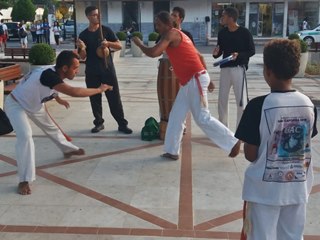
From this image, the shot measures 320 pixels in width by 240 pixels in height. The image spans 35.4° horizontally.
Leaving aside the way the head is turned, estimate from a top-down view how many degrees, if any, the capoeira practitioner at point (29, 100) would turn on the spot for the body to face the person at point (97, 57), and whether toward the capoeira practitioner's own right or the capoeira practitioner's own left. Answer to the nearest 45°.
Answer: approximately 90° to the capoeira practitioner's own left

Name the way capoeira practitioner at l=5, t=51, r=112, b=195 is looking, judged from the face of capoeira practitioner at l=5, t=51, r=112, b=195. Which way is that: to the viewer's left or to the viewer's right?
to the viewer's right

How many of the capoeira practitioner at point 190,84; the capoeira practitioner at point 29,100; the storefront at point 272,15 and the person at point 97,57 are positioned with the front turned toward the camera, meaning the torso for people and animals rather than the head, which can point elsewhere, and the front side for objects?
2

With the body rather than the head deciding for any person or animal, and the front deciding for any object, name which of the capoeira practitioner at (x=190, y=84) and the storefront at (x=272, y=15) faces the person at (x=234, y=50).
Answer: the storefront

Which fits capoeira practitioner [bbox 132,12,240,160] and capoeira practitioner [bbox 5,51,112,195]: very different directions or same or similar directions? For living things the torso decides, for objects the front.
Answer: very different directions

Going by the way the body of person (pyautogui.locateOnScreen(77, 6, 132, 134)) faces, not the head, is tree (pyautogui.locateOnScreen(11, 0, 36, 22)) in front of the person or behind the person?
behind

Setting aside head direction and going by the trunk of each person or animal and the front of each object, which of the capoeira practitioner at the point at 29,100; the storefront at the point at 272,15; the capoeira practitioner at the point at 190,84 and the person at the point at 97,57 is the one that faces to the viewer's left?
the capoeira practitioner at the point at 190,84

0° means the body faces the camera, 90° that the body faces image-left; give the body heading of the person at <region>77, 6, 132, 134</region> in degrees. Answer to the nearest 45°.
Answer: approximately 0°

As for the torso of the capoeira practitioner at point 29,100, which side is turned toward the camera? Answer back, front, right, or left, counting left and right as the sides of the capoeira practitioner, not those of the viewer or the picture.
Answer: right

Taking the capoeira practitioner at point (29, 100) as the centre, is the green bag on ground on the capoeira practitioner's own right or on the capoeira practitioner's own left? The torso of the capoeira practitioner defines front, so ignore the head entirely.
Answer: on the capoeira practitioner's own left

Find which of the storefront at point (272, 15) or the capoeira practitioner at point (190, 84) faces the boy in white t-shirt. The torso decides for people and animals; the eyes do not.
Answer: the storefront
